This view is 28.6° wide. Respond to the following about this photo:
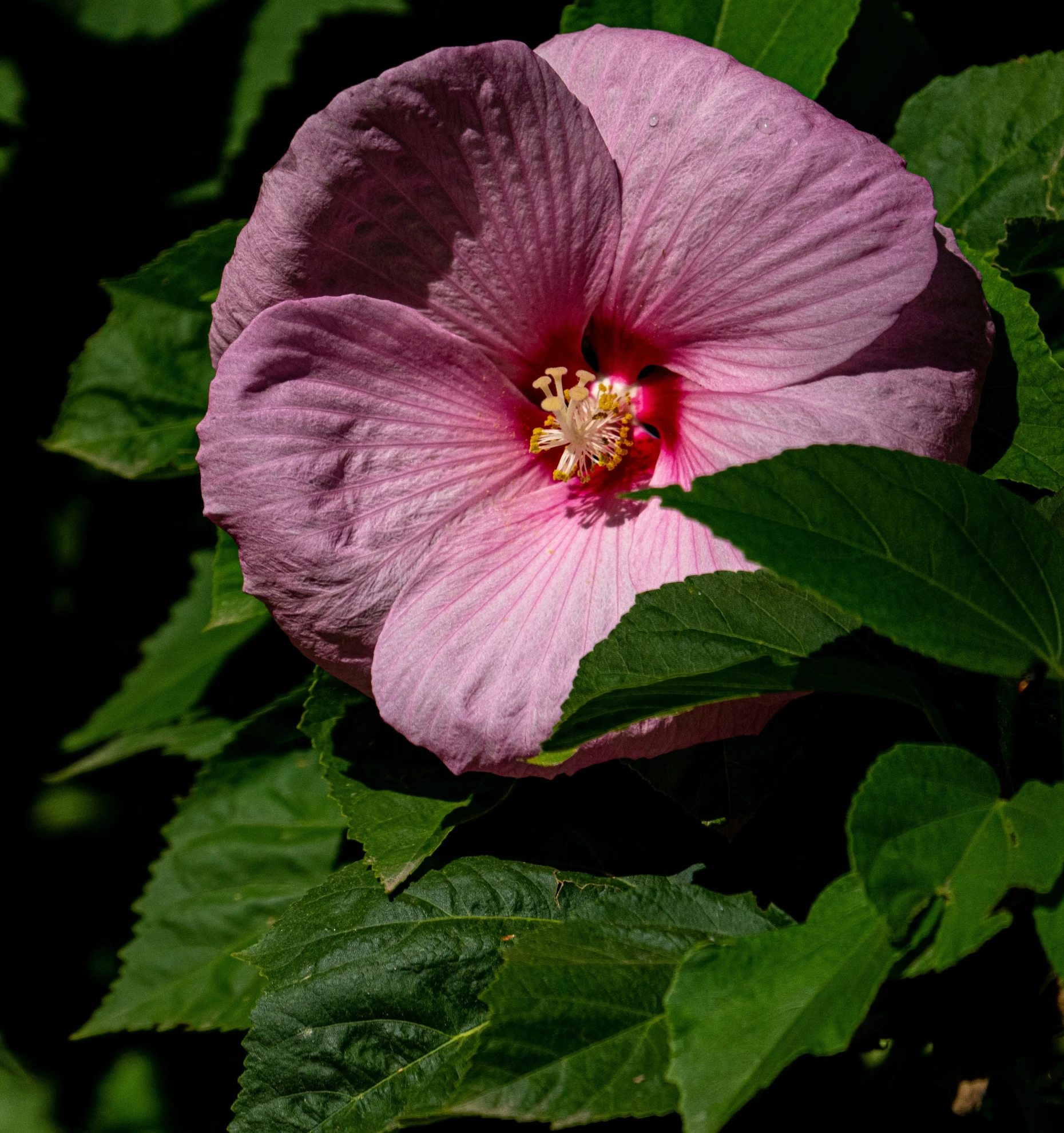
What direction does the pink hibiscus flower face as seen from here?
toward the camera

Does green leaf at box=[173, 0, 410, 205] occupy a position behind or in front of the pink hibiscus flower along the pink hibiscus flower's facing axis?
behind

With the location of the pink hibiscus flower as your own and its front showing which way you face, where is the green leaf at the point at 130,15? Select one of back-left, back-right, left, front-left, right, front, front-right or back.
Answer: back-right

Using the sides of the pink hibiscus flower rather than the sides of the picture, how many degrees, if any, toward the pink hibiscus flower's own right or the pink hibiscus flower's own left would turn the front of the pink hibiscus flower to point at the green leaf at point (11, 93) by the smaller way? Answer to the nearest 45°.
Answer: approximately 135° to the pink hibiscus flower's own right
